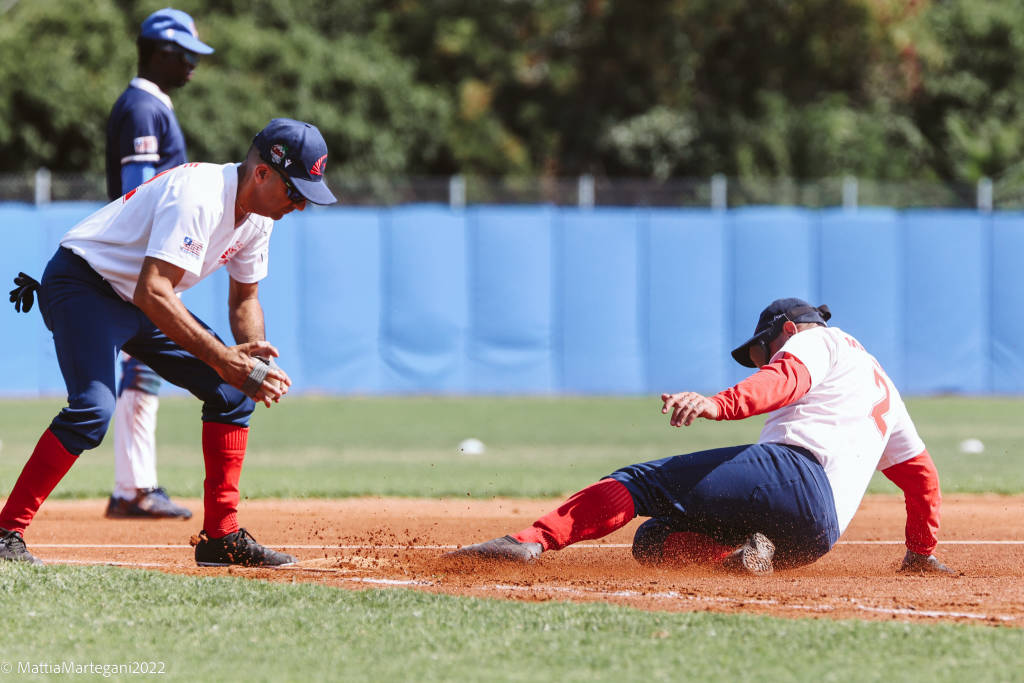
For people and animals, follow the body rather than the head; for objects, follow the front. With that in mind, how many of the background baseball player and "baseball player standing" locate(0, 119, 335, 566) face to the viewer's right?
2

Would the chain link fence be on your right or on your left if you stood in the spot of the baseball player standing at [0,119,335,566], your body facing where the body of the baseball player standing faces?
on your left

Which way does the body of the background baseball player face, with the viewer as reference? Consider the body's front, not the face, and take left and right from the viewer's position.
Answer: facing to the right of the viewer

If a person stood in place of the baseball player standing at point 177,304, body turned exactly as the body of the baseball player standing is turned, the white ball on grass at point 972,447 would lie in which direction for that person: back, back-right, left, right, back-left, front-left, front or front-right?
front-left

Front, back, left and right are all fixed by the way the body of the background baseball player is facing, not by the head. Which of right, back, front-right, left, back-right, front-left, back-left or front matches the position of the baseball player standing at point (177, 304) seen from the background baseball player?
right

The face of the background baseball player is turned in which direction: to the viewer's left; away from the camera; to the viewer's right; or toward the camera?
to the viewer's right

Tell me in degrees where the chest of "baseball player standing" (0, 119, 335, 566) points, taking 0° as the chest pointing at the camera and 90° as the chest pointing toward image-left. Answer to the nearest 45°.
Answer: approximately 270°

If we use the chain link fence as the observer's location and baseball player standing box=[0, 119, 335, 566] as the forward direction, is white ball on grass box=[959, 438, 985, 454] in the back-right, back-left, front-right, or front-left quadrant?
front-left

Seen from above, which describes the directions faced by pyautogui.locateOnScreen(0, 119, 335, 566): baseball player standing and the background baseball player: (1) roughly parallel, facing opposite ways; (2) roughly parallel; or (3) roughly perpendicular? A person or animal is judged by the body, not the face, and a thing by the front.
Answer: roughly parallel

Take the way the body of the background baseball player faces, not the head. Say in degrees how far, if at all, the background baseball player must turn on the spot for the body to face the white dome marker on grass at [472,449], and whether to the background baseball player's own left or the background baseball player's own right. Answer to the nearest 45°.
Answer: approximately 45° to the background baseball player's own left

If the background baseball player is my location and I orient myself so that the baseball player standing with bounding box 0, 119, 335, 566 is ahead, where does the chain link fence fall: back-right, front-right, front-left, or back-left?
back-left
